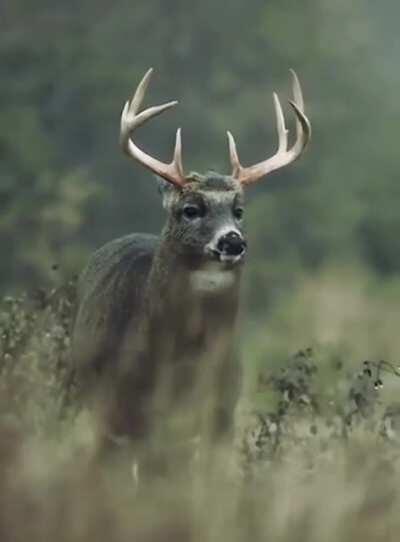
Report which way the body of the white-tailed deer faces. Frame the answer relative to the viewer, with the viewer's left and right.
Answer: facing the viewer and to the right of the viewer
